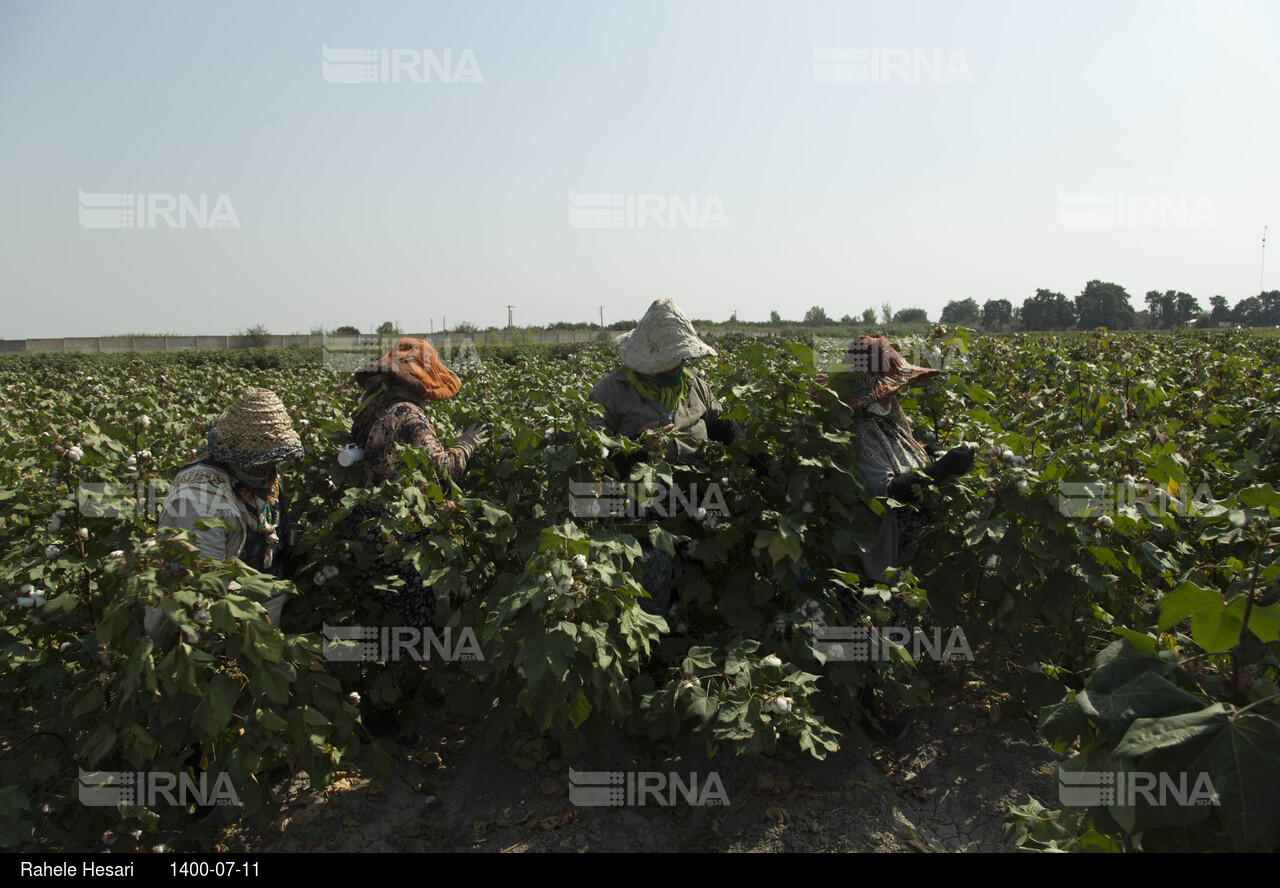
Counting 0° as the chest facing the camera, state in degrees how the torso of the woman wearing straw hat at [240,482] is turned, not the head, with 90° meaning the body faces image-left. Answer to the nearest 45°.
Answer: approximately 315°

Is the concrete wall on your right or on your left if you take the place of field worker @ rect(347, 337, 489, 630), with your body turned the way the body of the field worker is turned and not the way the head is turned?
on your left

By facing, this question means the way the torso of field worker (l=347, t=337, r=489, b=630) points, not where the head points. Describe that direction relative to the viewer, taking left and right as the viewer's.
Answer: facing to the right of the viewer

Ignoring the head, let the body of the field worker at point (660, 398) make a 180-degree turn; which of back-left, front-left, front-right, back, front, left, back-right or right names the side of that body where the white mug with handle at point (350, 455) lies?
front-left

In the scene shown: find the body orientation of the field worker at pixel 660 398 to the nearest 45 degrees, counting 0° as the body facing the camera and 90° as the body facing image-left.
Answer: approximately 315°

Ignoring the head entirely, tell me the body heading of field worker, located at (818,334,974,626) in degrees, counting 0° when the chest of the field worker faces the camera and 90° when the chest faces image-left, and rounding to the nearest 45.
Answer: approximately 270°

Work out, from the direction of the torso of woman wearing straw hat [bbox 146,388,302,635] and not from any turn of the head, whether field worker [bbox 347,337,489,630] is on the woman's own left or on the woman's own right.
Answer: on the woman's own left

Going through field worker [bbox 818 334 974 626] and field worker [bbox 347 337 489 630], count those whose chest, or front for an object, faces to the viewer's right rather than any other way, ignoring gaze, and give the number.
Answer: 2

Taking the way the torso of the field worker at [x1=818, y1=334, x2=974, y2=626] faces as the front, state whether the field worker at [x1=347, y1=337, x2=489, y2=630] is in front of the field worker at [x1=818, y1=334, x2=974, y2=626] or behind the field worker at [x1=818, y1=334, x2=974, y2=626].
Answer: behind
